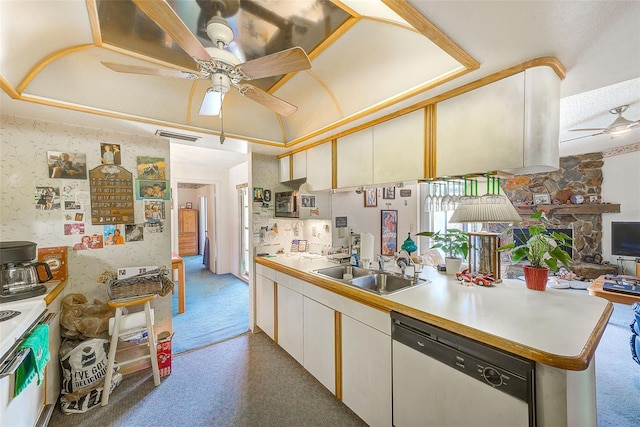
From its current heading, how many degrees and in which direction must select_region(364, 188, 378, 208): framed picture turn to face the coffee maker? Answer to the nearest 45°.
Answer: approximately 45° to its right

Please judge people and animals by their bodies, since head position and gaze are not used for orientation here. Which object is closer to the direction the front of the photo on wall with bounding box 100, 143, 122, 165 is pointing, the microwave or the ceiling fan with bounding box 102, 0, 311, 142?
the ceiling fan

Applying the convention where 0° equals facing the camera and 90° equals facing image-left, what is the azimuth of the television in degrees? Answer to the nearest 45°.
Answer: approximately 45°

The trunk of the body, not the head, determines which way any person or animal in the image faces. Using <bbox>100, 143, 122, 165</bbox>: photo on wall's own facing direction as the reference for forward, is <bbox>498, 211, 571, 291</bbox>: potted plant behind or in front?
in front

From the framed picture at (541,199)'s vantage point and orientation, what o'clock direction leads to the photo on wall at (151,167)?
The photo on wall is roughly at 1 o'clock from the framed picture.

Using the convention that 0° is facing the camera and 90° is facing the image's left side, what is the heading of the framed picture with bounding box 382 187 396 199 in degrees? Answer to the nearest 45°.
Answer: approximately 0°

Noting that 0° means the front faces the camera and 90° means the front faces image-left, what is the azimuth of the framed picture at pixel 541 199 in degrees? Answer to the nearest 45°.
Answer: approximately 0°

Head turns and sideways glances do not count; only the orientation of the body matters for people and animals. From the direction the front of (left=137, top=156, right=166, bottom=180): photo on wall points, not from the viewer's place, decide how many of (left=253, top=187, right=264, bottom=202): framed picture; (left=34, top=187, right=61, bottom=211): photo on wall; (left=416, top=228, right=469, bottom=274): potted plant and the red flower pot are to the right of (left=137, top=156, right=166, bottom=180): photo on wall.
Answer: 1

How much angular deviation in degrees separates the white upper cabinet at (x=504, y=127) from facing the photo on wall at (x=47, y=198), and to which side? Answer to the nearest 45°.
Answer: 0° — it already faces it

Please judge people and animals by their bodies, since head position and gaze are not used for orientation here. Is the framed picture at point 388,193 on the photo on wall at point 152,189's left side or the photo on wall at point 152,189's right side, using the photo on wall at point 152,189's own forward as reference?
on its left

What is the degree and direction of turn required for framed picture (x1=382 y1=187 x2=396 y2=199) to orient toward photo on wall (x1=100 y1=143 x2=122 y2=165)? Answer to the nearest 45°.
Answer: approximately 45° to its right

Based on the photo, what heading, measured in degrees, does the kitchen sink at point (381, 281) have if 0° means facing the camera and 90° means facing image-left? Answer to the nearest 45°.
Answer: approximately 45°
